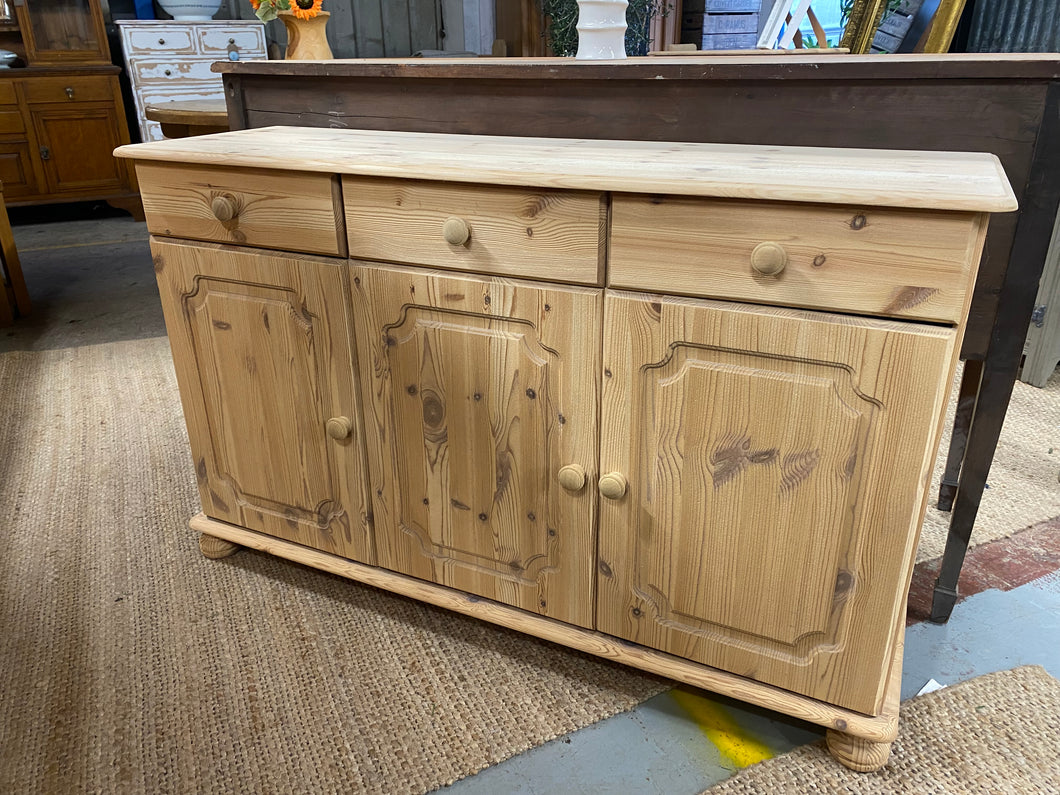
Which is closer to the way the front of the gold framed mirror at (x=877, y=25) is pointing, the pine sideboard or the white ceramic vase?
the pine sideboard

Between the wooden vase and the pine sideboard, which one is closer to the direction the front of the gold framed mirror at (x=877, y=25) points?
the pine sideboard

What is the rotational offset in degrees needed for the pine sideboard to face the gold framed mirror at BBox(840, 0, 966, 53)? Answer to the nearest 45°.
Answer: approximately 180°

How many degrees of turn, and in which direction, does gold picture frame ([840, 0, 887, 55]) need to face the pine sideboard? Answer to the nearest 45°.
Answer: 0° — it already faces it

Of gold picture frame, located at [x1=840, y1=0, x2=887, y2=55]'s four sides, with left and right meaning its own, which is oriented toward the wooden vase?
right

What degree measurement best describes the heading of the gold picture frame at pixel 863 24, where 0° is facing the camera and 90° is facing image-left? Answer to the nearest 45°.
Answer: approximately 0°

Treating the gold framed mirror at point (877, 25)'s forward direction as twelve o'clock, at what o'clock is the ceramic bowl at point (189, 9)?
The ceramic bowl is roughly at 4 o'clock from the gold framed mirror.

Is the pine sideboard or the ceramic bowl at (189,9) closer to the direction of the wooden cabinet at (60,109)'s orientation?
the pine sideboard

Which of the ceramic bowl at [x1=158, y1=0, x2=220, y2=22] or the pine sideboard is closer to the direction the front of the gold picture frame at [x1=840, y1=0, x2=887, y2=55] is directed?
the pine sideboard

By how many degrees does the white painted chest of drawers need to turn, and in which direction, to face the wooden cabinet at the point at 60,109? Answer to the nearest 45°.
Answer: approximately 90° to its right

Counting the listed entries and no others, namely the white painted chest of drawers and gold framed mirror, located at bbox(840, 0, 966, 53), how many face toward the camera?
2

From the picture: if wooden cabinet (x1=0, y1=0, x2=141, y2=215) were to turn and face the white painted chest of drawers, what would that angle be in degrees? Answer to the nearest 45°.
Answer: approximately 90° to its left

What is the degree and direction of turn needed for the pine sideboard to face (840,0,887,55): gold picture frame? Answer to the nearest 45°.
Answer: approximately 180°
